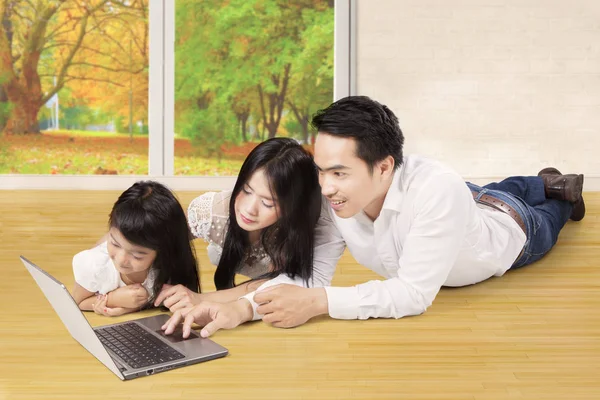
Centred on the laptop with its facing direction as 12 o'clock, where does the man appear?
The man is roughly at 1 o'clock from the laptop.

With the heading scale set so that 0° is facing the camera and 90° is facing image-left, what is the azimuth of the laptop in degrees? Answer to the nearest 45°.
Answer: approximately 225°
